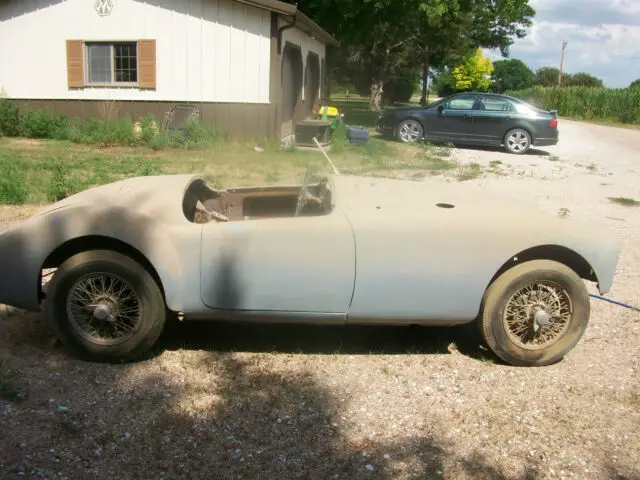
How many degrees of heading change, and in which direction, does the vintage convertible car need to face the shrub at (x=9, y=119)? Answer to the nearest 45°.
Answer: approximately 135° to its left

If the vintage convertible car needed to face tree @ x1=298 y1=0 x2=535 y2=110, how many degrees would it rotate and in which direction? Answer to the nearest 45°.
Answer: approximately 90° to its left

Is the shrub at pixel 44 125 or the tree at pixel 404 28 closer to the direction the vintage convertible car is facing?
the tree

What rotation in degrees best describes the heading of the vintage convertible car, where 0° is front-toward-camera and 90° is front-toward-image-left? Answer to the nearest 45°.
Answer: approximately 270°

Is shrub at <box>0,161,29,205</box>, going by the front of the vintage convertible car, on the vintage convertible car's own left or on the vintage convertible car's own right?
on the vintage convertible car's own left

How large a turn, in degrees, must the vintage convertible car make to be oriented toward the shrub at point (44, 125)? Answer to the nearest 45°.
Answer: approximately 135° to its left

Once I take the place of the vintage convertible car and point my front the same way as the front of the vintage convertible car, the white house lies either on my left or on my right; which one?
on my left
